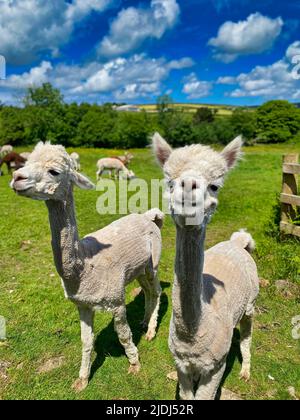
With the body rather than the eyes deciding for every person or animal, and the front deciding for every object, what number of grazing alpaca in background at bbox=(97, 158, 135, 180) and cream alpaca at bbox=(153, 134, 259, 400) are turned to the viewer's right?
1

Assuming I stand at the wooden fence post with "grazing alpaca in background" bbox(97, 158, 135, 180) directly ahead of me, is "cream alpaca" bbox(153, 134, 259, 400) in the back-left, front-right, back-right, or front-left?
back-left

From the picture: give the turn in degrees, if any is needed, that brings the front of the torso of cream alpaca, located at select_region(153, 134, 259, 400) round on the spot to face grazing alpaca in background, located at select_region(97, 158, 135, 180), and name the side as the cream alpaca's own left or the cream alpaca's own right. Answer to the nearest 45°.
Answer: approximately 135° to the cream alpaca's own right

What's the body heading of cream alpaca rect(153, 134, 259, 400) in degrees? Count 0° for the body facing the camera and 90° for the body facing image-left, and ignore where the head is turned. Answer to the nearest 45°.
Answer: approximately 45°

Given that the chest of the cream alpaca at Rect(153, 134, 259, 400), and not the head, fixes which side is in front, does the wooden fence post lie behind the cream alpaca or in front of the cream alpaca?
behind

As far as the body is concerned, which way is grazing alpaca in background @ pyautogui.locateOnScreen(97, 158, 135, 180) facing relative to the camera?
to the viewer's right

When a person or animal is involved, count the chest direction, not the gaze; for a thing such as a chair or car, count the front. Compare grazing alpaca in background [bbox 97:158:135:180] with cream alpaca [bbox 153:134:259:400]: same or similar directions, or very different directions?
very different directions
